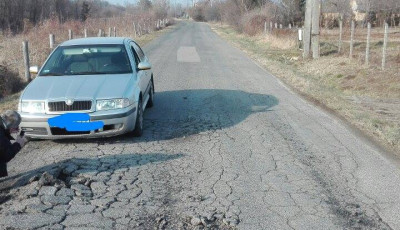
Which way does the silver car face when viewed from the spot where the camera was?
facing the viewer

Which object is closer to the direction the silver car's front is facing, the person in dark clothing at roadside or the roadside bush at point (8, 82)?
the person in dark clothing at roadside

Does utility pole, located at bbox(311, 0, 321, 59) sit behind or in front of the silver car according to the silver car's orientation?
behind

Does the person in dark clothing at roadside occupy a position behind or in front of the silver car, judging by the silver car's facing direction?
in front

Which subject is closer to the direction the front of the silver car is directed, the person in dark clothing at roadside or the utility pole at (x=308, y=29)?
the person in dark clothing at roadside

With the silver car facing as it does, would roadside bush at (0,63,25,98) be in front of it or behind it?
behind

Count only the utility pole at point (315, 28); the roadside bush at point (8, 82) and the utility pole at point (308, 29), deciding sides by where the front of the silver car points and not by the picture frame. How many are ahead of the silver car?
0

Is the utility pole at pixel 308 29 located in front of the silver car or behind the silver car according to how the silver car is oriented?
behind
